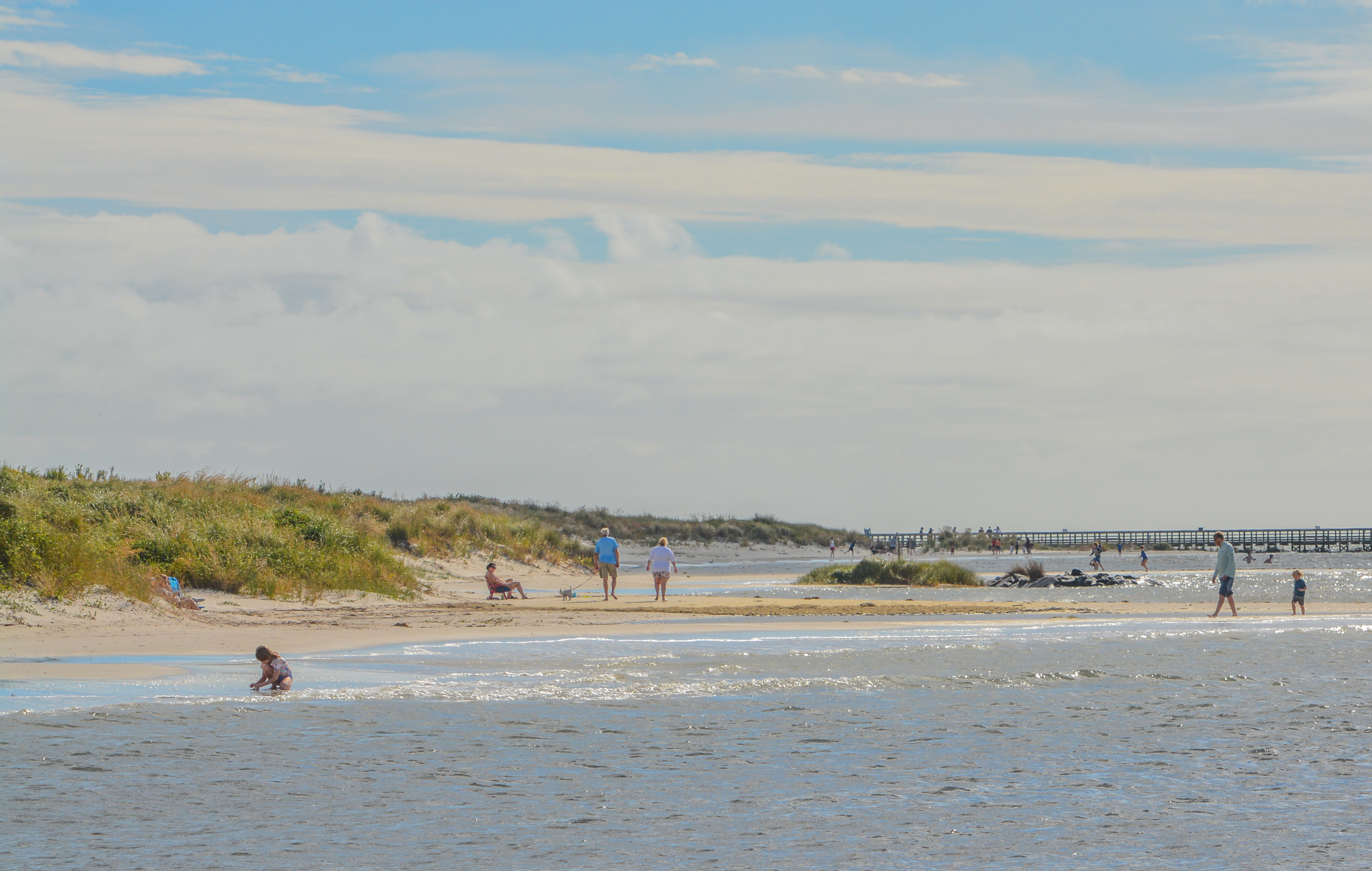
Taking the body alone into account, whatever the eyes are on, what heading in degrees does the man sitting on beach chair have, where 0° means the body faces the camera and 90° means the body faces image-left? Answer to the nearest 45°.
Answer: approximately 270°

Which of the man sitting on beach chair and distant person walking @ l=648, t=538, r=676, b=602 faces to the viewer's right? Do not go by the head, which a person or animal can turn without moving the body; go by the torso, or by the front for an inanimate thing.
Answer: the man sitting on beach chair

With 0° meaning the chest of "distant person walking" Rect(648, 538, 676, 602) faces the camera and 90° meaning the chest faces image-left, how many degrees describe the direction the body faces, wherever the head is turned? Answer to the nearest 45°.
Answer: approximately 180°

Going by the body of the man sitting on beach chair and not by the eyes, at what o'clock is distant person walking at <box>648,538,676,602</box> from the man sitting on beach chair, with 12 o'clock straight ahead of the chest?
The distant person walking is roughly at 12 o'clock from the man sitting on beach chair.

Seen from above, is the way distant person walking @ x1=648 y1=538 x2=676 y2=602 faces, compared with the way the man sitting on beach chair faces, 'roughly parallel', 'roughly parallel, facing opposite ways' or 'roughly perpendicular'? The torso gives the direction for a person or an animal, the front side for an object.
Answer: roughly perpendicular

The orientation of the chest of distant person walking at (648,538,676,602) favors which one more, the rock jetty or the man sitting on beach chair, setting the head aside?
the rock jetty

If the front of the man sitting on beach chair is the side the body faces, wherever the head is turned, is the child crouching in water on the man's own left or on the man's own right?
on the man's own right

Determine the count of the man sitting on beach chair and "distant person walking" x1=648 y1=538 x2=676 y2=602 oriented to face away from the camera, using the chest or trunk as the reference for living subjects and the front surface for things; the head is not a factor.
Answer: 1
